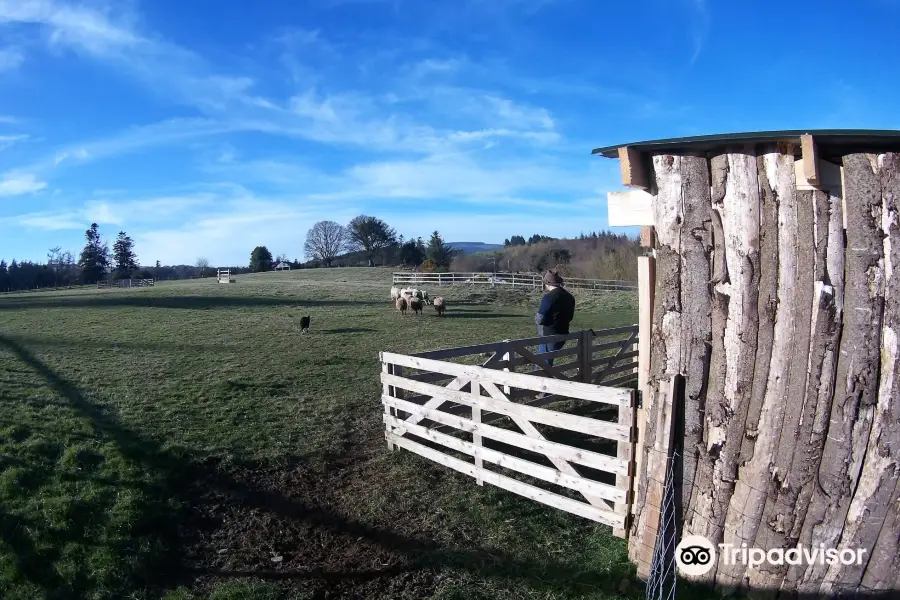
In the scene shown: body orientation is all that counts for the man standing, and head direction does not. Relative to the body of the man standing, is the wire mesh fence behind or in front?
behind

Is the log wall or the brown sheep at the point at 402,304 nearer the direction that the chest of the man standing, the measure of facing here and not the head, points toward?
the brown sheep

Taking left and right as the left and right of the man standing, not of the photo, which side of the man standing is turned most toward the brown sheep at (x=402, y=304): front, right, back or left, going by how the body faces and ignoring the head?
front

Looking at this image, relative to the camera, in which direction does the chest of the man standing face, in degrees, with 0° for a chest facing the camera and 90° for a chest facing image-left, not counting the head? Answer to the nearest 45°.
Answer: approximately 135°

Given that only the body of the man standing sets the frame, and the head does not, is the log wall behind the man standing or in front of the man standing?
behind

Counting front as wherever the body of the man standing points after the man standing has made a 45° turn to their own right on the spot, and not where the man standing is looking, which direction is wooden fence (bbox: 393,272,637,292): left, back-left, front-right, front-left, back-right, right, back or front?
front

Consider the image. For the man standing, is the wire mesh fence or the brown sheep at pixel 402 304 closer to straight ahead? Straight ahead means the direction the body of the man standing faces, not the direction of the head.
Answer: the brown sheep

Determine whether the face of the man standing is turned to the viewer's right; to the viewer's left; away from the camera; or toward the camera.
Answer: to the viewer's left
